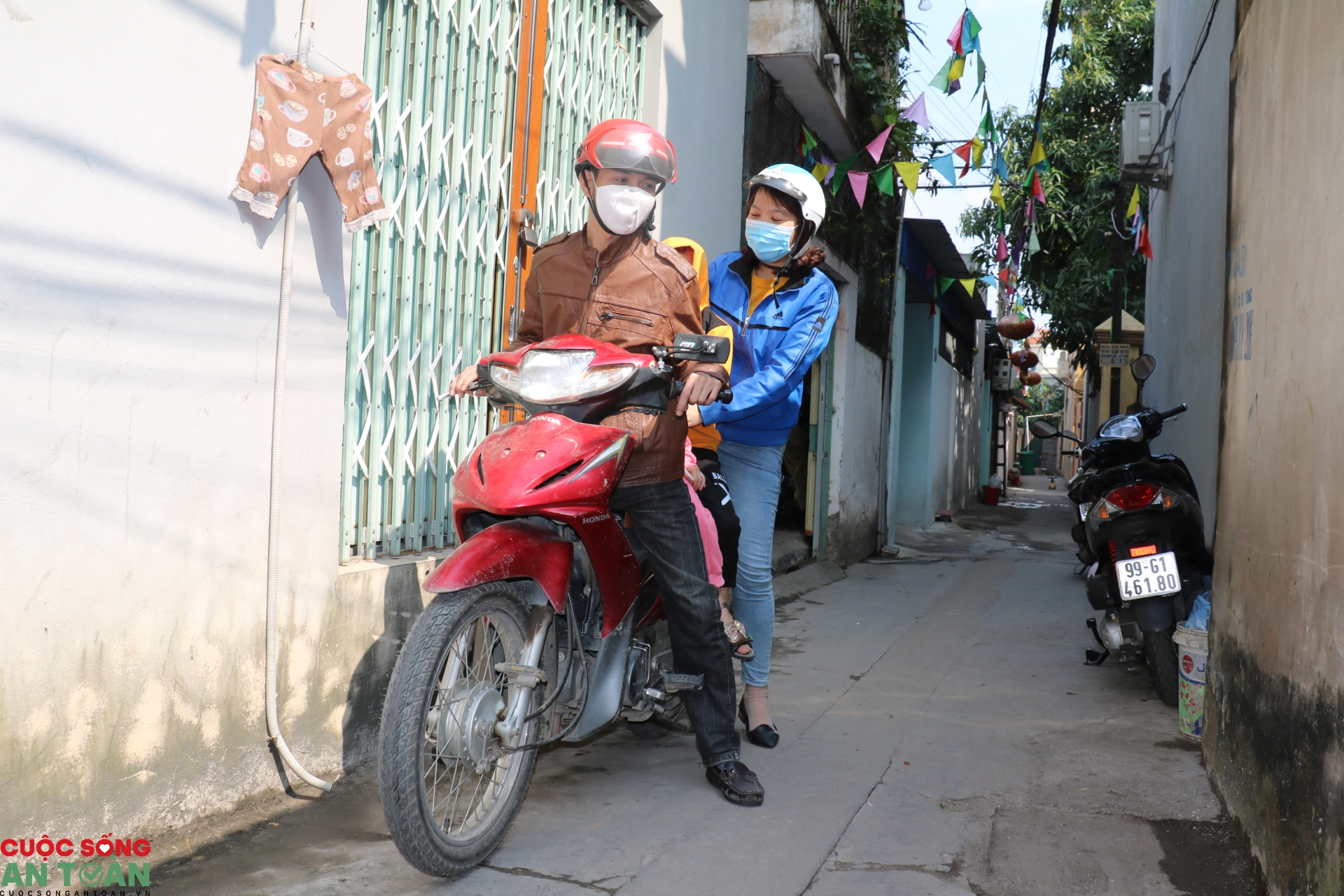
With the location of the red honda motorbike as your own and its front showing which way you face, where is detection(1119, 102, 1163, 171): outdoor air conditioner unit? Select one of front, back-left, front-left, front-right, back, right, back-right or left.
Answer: back

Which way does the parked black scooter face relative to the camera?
away from the camera

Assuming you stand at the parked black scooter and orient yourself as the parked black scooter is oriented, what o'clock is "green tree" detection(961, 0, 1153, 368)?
The green tree is roughly at 12 o'clock from the parked black scooter.

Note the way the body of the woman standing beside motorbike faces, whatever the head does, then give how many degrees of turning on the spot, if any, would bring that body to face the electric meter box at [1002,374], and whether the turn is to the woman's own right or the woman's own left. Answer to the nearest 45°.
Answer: approximately 135° to the woman's own right

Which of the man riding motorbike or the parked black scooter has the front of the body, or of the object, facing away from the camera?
the parked black scooter

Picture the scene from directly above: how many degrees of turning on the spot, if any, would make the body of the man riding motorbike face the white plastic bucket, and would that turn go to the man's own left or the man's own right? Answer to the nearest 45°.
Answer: approximately 135° to the man's own left

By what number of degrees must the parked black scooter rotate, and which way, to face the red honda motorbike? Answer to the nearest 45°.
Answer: approximately 135° to its left

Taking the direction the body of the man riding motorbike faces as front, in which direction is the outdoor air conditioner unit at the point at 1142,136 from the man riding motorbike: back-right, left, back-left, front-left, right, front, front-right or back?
back

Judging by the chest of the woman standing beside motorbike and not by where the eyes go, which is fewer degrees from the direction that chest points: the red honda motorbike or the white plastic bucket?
the red honda motorbike

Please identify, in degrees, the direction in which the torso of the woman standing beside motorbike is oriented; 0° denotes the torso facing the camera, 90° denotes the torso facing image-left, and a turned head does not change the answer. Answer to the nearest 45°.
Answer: approximately 45°
